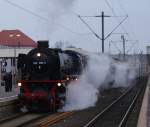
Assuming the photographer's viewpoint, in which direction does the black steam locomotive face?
facing the viewer and to the left of the viewer
